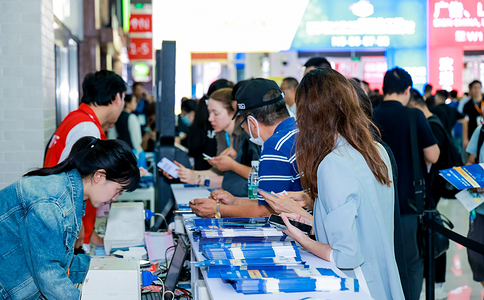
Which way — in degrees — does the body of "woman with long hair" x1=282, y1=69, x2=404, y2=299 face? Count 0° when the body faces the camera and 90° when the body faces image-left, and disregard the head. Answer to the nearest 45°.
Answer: approximately 135°

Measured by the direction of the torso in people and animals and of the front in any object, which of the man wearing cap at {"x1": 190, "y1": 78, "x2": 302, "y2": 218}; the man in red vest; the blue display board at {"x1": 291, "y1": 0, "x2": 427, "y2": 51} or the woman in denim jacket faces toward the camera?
the blue display board

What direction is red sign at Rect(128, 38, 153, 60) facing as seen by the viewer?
toward the camera

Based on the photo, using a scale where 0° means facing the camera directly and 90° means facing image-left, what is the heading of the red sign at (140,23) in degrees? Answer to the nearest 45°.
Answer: approximately 0°

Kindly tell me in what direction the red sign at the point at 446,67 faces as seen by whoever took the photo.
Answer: facing the viewer

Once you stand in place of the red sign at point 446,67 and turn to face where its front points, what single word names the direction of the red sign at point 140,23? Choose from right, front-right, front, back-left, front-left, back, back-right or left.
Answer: right

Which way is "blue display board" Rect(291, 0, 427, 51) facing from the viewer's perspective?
toward the camera

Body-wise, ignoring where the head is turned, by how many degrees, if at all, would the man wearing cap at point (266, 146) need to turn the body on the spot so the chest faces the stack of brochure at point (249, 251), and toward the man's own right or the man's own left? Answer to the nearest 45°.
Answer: approximately 90° to the man's own left

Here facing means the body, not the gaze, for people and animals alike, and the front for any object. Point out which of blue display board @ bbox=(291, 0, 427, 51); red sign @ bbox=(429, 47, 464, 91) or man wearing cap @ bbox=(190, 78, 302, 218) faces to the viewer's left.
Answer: the man wearing cap

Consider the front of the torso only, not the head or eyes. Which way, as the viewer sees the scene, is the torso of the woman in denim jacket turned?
to the viewer's right

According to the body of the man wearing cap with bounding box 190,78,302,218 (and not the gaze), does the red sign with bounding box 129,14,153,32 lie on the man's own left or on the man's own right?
on the man's own right

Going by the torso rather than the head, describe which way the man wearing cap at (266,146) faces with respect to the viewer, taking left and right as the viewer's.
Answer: facing to the left of the viewer

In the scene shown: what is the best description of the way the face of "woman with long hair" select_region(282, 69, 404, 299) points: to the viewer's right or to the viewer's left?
to the viewer's left

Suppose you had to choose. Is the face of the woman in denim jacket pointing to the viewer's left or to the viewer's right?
to the viewer's right

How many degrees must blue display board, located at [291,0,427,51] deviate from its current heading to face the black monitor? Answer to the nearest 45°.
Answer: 0° — it already faces it

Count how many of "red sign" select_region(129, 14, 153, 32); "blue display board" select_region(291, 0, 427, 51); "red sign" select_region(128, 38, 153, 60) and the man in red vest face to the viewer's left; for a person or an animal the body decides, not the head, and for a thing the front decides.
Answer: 0

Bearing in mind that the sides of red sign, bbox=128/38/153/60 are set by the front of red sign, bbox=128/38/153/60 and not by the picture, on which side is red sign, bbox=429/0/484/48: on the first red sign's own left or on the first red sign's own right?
on the first red sign's own left
